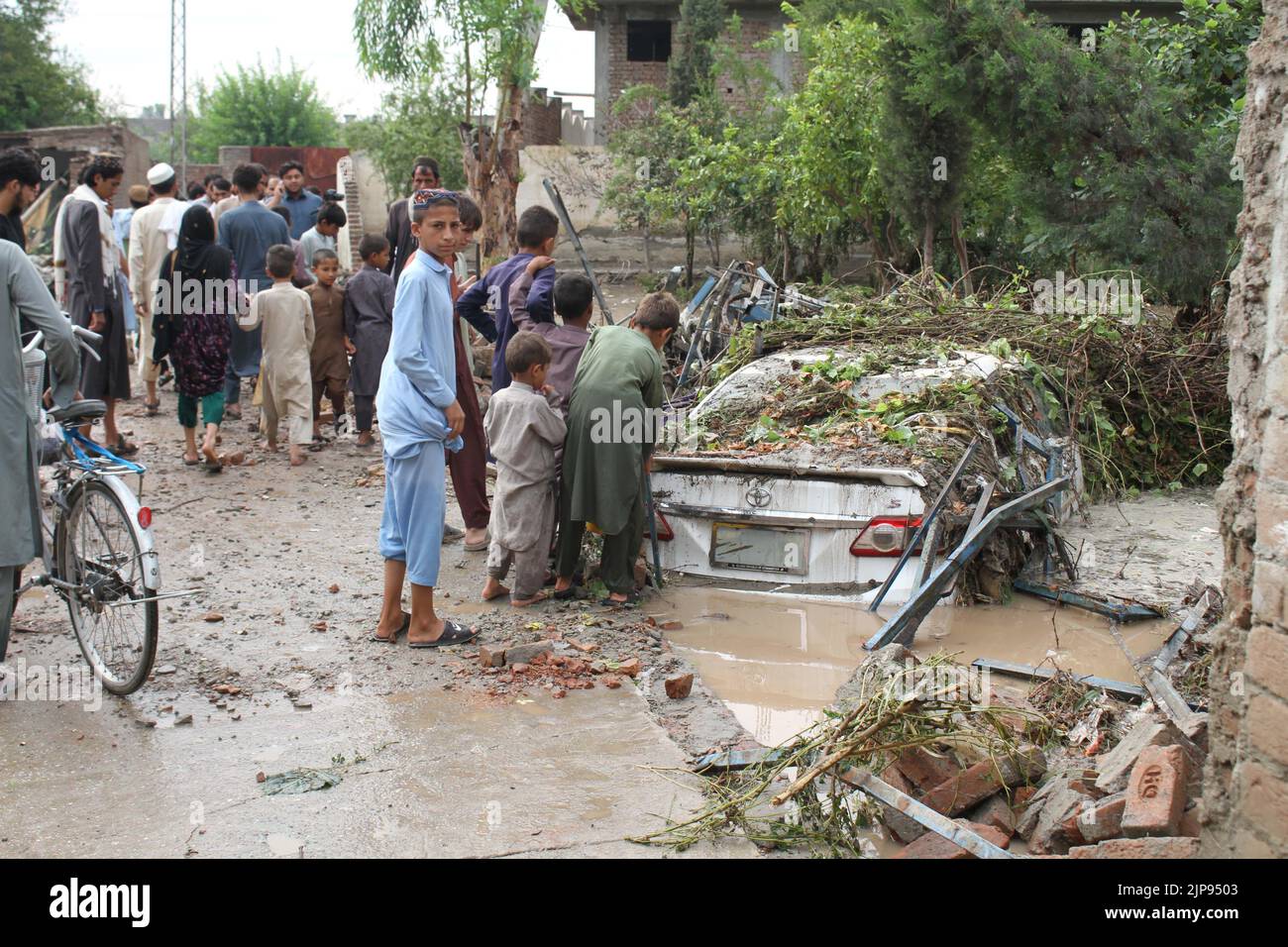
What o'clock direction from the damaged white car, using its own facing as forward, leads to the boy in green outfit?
The boy in green outfit is roughly at 7 o'clock from the damaged white car.

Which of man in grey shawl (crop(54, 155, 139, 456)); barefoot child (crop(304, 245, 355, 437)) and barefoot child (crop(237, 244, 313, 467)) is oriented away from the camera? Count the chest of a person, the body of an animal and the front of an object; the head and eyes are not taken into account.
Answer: barefoot child (crop(237, 244, 313, 467))

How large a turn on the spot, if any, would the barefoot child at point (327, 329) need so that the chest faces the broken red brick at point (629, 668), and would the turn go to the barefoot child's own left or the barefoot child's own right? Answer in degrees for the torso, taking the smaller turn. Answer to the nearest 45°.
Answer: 0° — they already face it

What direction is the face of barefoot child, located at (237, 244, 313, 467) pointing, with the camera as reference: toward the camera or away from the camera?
away from the camera

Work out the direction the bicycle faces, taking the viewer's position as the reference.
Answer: facing away from the viewer and to the left of the viewer

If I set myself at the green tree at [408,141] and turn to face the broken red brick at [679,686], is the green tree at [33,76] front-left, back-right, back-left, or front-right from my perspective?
back-right

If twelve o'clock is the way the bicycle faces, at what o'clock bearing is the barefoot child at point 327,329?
The barefoot child is roughly at 2 o'clock from the bicycle.

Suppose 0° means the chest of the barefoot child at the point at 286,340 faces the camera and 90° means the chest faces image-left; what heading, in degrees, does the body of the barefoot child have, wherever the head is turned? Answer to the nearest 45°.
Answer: approximately 180°

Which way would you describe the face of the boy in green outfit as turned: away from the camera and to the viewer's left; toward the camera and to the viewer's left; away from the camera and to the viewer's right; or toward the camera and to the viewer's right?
away from the camera and to the viewer's right

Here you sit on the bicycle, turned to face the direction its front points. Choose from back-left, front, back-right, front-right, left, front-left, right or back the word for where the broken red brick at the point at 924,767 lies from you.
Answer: back

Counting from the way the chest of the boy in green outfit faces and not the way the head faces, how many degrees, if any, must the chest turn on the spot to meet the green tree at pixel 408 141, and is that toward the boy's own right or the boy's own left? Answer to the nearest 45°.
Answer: approximately 45° to the boy's own left

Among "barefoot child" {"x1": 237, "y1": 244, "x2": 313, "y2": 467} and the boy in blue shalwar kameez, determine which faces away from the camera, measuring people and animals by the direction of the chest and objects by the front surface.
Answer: the barefoot child
